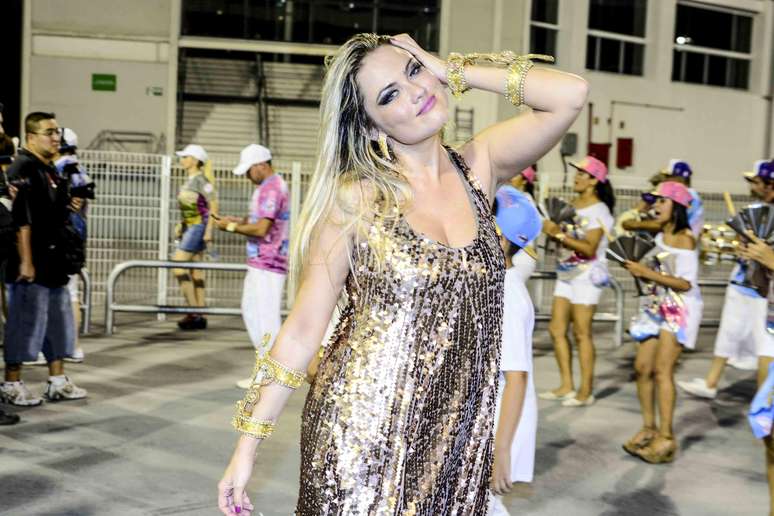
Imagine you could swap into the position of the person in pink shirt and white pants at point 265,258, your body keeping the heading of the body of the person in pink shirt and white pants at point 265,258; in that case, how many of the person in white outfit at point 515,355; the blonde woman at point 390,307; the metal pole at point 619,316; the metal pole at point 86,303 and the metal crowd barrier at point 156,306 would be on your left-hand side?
2

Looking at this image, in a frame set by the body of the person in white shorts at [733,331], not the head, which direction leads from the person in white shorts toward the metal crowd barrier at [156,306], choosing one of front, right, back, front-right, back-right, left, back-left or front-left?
front

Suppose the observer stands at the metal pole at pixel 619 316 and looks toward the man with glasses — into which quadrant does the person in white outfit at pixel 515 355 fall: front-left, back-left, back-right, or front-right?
front-left

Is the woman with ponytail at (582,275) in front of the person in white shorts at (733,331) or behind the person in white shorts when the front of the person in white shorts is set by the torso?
in front

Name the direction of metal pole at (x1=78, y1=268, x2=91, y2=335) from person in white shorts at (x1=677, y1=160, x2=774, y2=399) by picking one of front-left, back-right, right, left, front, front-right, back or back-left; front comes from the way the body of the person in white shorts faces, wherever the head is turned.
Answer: front

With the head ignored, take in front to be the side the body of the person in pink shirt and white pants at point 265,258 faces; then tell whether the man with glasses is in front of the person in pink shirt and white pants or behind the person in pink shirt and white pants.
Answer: in front

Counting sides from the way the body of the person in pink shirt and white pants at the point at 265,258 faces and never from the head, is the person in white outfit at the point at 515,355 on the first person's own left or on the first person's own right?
on the first person's own left

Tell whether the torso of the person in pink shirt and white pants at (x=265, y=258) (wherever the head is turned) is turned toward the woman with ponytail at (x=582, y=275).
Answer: no

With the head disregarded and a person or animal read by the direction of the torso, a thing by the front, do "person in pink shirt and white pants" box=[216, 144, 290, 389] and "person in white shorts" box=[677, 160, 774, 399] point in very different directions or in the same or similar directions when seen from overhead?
same or similar directions

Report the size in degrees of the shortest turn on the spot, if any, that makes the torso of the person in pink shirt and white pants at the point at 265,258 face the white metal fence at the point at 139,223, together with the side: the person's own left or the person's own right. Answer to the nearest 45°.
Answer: approximately 90° to the person's own right

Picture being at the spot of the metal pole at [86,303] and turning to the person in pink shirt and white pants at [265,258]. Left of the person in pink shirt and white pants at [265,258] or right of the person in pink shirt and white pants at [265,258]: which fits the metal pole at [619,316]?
left

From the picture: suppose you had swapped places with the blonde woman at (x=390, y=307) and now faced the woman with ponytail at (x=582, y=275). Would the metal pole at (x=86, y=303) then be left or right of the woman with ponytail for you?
left

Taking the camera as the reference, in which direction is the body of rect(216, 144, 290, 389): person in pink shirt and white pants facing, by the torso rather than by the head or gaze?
to the viewer's left

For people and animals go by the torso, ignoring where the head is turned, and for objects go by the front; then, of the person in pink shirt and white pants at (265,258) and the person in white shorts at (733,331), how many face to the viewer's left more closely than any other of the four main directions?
2

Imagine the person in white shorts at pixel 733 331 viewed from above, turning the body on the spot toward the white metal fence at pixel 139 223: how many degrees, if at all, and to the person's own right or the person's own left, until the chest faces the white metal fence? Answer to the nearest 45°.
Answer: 0° — they already face it

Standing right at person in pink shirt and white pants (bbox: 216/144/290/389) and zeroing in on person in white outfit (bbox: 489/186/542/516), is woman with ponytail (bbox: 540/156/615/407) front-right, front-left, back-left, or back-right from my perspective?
front-left

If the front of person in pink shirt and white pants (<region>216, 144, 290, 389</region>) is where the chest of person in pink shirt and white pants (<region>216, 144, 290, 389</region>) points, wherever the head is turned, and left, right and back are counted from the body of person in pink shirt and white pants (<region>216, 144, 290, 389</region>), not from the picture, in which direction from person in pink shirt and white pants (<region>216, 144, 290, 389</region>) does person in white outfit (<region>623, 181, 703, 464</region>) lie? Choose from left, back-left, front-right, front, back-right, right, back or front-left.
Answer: back-left

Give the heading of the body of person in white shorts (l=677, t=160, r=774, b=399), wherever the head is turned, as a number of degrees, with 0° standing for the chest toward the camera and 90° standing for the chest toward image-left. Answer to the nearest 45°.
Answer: approximately 90°

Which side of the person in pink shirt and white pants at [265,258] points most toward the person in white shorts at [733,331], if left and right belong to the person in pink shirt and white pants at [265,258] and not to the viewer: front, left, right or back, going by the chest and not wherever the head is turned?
back
